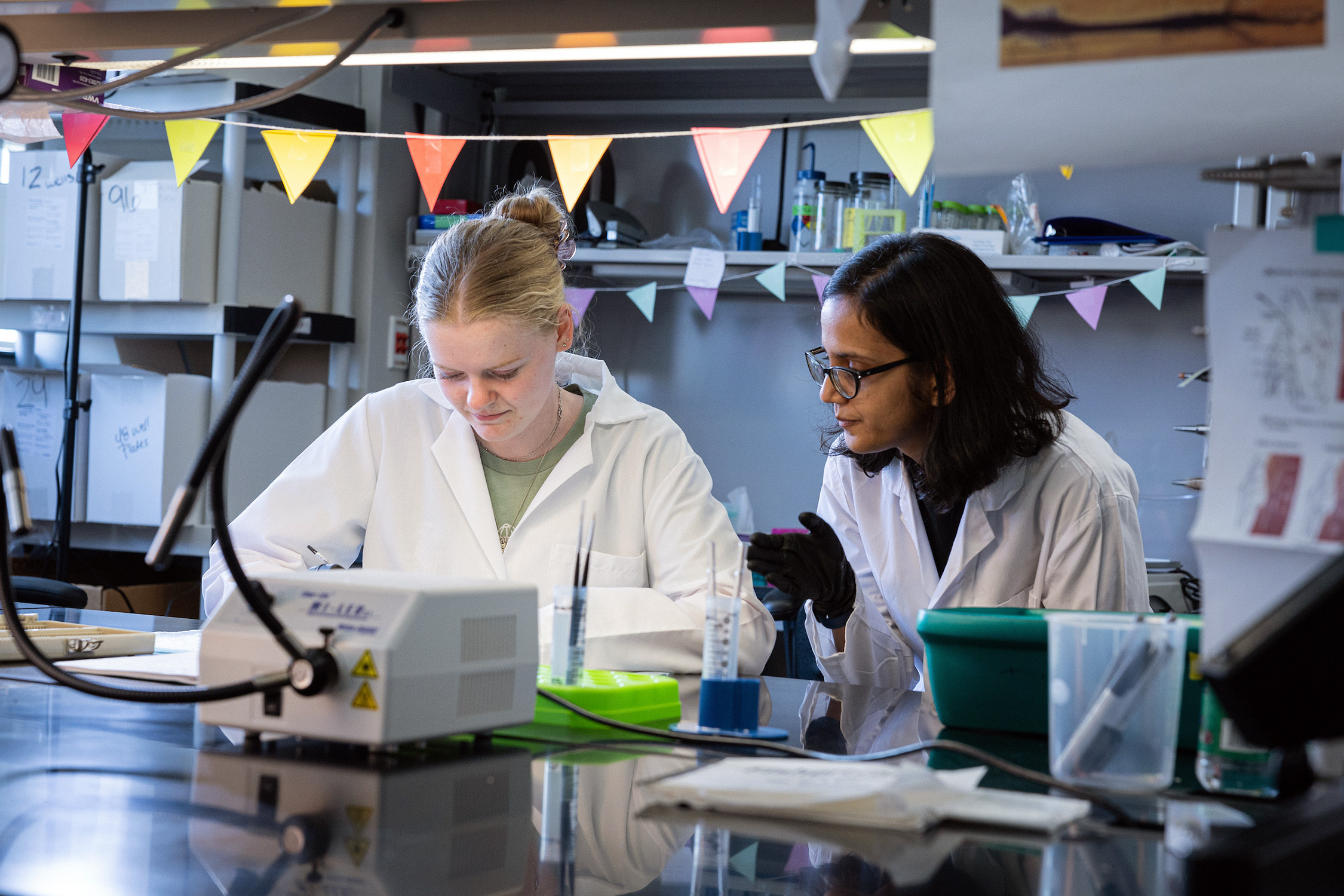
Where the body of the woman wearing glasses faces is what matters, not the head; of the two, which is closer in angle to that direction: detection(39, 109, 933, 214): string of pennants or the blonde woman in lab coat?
the blonde woman in lab coat

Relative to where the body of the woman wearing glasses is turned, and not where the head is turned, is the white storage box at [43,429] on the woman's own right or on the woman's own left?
on the woman's own right

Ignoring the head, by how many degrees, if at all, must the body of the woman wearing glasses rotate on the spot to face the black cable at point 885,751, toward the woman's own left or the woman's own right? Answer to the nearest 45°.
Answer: approximately 45° to the woman's own left

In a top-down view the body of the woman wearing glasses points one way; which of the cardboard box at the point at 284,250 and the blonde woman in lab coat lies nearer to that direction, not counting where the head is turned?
the blonde woman in lab coat

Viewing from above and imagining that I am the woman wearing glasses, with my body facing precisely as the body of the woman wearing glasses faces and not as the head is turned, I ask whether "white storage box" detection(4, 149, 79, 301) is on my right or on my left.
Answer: on my right

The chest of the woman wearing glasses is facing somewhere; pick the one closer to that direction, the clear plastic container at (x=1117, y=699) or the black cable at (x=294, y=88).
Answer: the black cable

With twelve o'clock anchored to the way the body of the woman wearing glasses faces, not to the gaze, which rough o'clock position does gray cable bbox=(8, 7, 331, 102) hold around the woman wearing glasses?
The gray cable is roughly at 12 o'clock from the woman wearing glasses.

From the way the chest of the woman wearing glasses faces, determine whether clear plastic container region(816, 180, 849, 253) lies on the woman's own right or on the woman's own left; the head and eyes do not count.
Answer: on the woman's own right

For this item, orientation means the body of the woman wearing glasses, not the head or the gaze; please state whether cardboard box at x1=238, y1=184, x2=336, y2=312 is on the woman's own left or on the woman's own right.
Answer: on the woman's own right

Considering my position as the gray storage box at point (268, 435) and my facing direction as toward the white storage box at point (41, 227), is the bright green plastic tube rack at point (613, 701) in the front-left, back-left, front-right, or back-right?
back-left

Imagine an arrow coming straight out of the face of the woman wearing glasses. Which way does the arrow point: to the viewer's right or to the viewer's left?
to the viewer's left

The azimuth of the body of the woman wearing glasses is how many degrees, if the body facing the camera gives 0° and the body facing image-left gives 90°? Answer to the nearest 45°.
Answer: approximately 45°
